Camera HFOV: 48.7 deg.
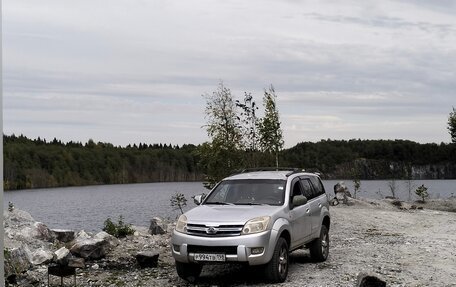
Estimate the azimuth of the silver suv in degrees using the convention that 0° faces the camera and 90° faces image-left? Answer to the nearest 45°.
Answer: approximately 45°

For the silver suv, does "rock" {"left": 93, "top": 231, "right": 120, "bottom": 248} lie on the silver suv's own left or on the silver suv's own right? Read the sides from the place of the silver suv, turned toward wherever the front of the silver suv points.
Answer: on the silver suv's own right

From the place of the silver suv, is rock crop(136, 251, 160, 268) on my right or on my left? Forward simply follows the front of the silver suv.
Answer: on my right

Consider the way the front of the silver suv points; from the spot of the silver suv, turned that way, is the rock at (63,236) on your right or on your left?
on your right

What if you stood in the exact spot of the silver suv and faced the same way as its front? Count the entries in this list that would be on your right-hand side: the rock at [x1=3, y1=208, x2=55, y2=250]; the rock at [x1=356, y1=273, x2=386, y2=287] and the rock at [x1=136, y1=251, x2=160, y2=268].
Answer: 2

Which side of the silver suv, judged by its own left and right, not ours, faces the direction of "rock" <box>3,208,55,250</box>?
right

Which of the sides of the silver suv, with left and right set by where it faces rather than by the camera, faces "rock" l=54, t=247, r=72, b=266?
right

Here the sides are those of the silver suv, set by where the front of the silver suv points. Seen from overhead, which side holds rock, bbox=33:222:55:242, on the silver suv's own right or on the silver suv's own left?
on the silver suv's own right

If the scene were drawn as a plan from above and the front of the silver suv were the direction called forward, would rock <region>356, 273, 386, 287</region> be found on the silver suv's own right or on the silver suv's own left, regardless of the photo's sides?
on the silver suv's own left

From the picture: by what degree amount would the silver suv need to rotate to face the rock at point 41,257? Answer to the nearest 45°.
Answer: approximately 90° to its right

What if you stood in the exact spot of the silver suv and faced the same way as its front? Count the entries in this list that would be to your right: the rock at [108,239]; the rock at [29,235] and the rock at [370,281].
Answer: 2

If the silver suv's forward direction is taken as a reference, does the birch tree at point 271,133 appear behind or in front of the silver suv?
behind
